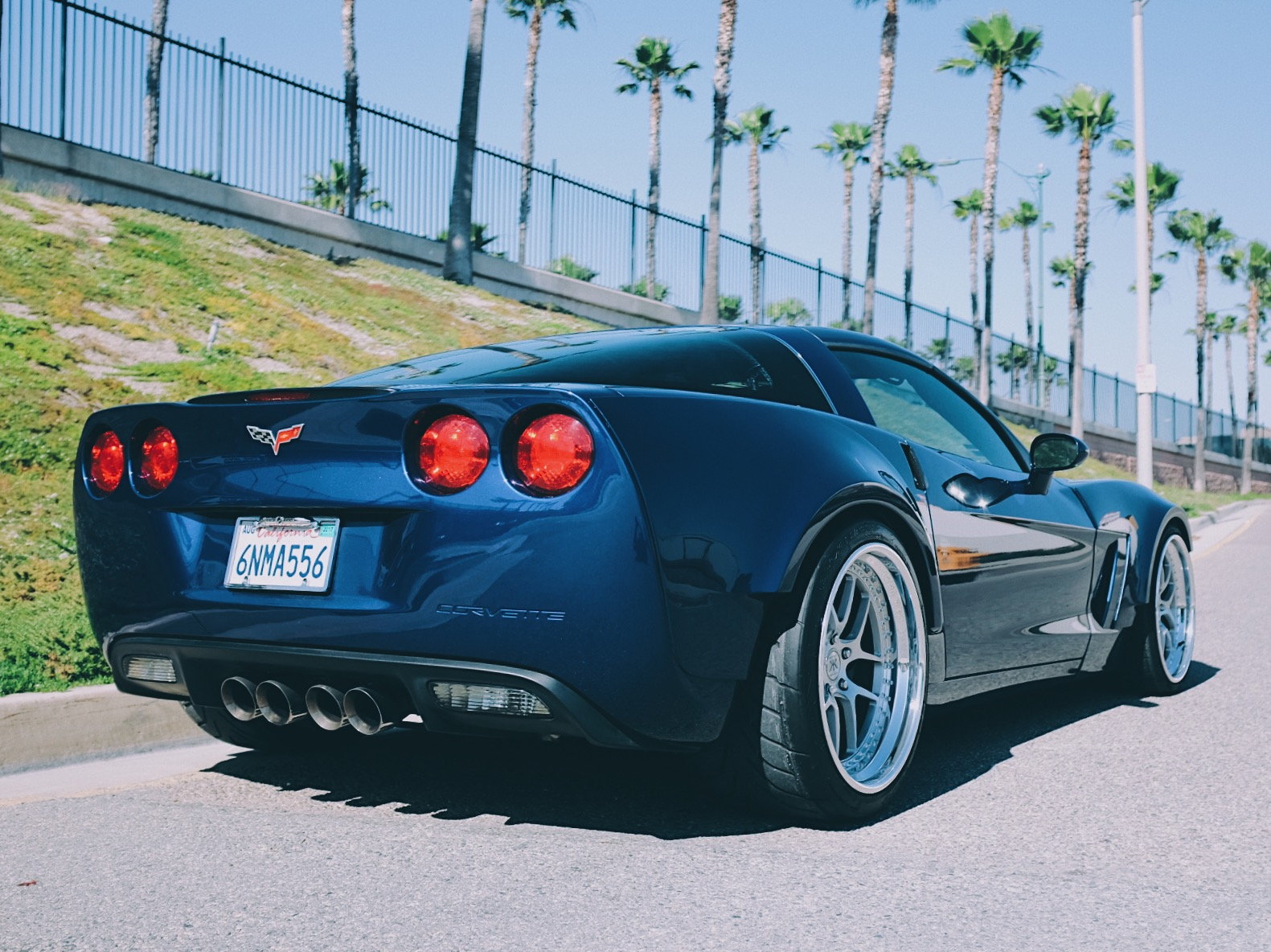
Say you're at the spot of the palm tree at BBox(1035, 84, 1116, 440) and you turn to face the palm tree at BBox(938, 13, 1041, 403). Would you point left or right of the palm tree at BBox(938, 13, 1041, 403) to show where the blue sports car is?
left

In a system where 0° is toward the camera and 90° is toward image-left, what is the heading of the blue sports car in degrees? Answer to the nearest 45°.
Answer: approximately 225°

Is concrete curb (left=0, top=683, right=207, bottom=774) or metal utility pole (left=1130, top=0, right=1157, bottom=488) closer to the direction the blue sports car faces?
the metal utility pole

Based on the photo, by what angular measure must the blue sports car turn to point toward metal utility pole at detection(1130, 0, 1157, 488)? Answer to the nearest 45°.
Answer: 0° — it already faces it

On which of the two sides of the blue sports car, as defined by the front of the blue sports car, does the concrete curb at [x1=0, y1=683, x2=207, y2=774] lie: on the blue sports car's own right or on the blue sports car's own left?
on the blue sports car's own left

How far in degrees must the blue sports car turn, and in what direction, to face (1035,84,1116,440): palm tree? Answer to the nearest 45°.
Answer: approximately 45° to its left

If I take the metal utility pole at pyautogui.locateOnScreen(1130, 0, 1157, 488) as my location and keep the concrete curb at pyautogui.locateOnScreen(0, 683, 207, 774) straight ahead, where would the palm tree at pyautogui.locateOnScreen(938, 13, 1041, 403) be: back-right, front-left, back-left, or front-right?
back-right

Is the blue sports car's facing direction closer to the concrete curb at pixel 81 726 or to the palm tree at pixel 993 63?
the palm tree

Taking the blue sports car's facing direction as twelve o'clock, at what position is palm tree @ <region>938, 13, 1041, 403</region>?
The palm tree is roughly at 11 o'clock from the blue sports car.

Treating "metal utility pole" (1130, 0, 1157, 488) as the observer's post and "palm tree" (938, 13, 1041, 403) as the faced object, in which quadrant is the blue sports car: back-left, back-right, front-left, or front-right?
back-left
